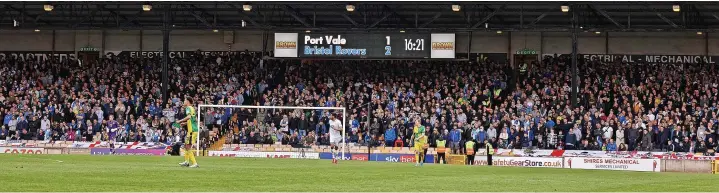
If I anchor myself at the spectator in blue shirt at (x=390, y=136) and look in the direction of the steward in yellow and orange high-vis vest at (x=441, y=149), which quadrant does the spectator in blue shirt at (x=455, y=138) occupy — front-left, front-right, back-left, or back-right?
front-left

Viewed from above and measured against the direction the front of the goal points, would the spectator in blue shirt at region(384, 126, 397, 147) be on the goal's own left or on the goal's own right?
on the goal's own left

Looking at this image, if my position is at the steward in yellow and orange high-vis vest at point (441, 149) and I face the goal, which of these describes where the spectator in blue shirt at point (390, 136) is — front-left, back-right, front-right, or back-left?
front-right

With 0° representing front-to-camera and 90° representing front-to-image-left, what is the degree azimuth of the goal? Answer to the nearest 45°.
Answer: approximately 0°

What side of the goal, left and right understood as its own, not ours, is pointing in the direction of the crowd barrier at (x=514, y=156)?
left

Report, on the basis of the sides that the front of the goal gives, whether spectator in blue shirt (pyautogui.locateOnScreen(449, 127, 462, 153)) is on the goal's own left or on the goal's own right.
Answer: on the goal's own left
